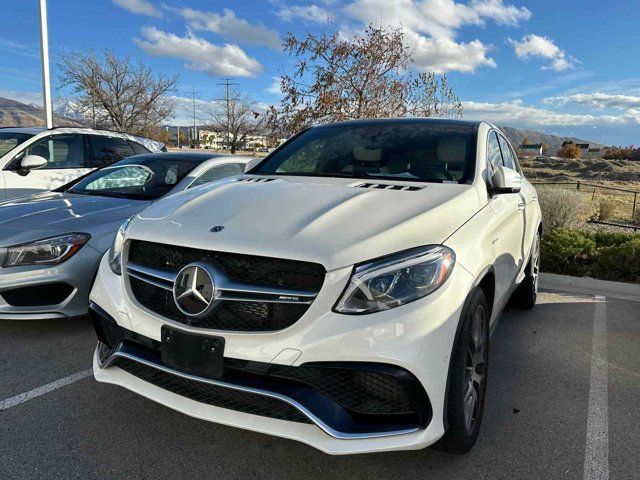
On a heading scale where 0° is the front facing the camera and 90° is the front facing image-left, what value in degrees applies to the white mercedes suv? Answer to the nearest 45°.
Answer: approximately 45°

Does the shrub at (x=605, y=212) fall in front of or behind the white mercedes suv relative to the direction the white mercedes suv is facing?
behind

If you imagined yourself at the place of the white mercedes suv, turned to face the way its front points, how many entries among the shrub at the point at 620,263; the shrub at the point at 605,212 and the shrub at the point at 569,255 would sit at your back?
3

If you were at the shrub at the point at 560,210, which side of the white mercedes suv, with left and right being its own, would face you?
back

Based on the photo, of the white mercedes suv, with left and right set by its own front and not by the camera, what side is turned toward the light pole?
right

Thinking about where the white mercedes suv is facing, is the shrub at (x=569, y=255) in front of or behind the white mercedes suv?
behind

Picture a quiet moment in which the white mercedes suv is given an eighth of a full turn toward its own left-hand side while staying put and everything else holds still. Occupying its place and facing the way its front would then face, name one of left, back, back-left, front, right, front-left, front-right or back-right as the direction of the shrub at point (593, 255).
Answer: back-left

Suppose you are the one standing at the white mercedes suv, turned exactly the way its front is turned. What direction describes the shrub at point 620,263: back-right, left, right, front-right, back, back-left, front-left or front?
back
